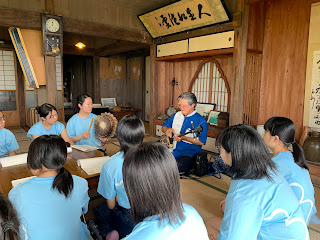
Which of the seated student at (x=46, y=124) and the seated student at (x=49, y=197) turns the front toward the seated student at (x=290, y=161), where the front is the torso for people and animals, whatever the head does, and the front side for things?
the seated student at (x=46, y=124)

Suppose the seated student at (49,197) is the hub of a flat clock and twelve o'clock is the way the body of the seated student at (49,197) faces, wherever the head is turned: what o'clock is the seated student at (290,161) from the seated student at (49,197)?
the seated student at (290,161) is roughly at 3 o'clock from the seated student at (49,197).

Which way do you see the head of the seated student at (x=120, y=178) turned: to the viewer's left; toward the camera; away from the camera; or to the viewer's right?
away from the camera

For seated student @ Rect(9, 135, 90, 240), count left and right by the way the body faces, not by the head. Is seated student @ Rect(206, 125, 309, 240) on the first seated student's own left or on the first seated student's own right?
on the first seated student's own right

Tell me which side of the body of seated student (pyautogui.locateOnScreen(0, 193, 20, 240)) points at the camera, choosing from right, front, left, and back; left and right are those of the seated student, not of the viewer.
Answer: back

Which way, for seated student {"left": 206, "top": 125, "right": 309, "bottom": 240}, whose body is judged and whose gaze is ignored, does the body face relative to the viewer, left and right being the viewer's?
facing away from the viewer and to the left of the viewer

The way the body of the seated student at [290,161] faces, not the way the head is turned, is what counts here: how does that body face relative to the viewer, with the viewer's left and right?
facing away from the viewer and to the left of the viewer

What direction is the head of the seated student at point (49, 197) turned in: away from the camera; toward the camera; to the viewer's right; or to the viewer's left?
away from the camera

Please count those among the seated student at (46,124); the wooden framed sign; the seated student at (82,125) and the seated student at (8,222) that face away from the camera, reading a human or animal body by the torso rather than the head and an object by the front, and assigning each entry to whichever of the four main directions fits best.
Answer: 1

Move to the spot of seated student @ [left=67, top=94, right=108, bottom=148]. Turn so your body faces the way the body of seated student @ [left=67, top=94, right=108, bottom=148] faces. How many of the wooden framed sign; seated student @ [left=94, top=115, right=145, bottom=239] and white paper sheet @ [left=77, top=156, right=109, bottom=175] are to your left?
1

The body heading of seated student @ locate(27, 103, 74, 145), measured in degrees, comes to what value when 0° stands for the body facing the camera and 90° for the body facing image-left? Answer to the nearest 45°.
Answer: approximately 315°

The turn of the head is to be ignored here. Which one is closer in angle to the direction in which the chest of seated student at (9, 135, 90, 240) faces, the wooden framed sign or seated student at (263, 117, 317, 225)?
the wooden framed sign

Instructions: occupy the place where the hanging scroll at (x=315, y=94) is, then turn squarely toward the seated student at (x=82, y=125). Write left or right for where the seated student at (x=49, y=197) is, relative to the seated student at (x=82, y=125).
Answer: left

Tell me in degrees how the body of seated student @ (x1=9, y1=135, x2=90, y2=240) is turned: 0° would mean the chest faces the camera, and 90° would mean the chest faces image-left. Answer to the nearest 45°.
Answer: approximately 180°

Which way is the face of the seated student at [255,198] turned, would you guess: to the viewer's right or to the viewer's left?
to the viewer's left

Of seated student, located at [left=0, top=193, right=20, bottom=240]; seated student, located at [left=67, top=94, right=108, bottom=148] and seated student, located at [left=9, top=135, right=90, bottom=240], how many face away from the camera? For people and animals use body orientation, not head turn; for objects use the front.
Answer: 2

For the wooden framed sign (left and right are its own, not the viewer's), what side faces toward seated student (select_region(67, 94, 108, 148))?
front
